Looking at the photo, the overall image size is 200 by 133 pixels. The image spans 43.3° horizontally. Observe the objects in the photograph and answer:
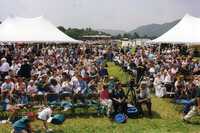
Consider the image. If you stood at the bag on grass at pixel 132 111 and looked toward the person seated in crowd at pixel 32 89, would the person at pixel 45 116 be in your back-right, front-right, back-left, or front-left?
front-left

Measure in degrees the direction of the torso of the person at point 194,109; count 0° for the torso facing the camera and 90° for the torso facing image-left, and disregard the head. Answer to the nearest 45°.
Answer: approximately 90°

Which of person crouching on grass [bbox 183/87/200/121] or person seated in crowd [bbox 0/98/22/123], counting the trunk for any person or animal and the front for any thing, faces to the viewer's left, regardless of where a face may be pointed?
the person crouching on grass

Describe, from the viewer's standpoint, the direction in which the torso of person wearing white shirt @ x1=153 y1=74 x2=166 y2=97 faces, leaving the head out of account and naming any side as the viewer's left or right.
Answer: facing the viewer and to the right of the viewer

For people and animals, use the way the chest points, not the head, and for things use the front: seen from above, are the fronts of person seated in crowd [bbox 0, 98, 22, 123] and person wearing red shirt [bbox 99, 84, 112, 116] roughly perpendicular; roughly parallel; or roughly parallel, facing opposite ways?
roughly parallel

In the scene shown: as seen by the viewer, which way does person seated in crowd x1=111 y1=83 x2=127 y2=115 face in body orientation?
toward the camera

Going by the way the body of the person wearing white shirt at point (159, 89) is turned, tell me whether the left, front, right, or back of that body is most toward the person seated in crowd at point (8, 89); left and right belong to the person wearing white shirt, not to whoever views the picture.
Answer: right
